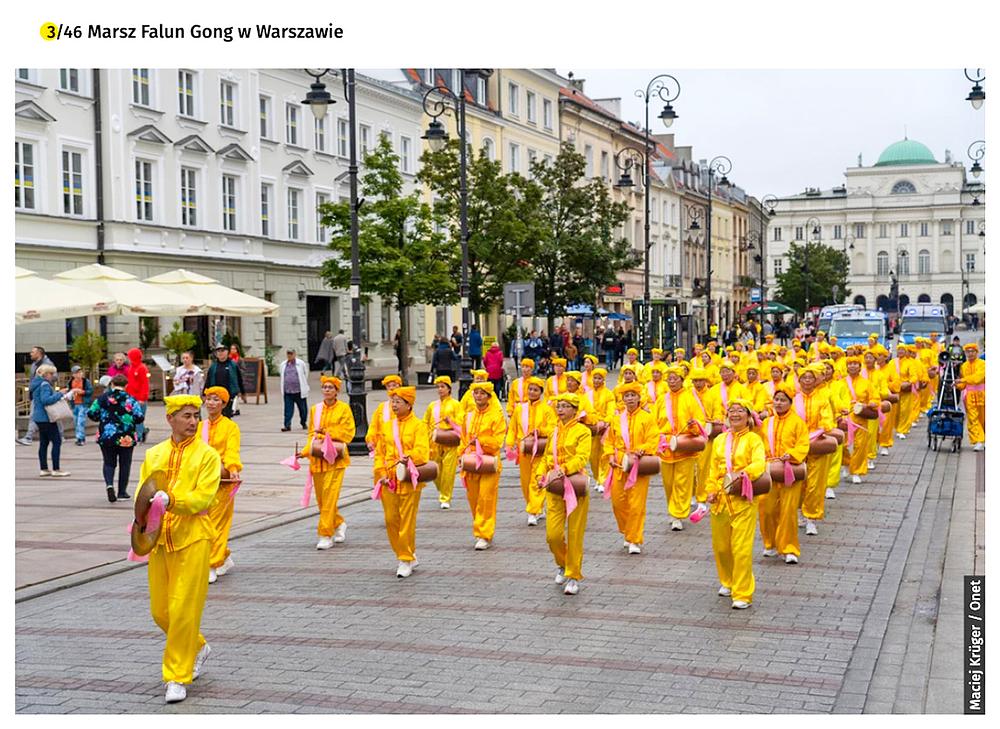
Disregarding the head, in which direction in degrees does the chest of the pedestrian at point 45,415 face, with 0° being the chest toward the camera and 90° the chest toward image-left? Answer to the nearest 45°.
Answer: approximately 270°

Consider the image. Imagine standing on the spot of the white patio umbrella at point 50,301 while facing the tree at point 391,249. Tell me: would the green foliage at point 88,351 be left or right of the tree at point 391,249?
left

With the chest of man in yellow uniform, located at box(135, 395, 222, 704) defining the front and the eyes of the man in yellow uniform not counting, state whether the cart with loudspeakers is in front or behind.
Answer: behind

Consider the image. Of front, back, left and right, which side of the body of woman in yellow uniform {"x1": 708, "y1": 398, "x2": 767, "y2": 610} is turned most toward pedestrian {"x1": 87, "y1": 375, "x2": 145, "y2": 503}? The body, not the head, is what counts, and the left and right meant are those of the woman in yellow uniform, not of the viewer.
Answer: right

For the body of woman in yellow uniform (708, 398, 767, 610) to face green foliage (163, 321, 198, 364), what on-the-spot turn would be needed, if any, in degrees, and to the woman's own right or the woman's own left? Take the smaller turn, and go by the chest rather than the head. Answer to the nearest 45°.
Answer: approximately 90° to the woman's own right

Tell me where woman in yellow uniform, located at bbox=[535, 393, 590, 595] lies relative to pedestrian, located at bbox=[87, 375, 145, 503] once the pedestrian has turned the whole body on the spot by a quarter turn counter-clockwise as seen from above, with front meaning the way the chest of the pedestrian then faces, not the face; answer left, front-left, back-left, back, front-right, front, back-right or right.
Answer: back-left

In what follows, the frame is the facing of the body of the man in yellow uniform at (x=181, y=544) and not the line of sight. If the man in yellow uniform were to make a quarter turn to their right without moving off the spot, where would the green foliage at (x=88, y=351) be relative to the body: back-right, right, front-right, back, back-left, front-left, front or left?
front-right

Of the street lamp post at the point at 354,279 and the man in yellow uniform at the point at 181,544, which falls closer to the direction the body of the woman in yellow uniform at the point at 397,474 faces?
the man in yellow uniform

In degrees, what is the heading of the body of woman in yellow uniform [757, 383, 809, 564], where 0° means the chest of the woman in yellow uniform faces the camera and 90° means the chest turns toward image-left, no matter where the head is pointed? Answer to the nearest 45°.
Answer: approximately 45°
